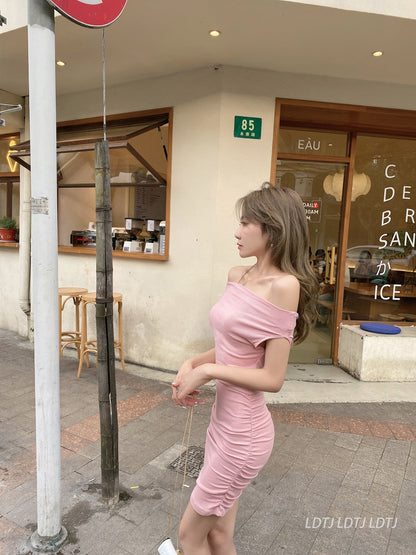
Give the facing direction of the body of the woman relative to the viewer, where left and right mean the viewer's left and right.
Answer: facing to the left of the viewer

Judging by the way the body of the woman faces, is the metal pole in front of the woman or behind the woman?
in front

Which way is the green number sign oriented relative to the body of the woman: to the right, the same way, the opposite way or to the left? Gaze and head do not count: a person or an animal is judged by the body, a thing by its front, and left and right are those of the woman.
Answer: to the left

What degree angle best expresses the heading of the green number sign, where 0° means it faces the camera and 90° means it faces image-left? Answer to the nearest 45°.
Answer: approximately 0°

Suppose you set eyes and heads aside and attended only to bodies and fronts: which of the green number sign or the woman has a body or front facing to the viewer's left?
the woman

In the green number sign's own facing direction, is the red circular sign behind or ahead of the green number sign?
ahead

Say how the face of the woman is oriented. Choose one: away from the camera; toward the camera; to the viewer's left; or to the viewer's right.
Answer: to the viewer's left

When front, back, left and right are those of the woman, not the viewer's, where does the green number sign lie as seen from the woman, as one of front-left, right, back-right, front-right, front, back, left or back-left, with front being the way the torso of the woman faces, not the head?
right

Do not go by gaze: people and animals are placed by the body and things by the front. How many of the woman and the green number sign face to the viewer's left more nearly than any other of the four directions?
1

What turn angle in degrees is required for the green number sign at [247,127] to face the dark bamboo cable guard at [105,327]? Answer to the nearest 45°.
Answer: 0° — it already faces it
